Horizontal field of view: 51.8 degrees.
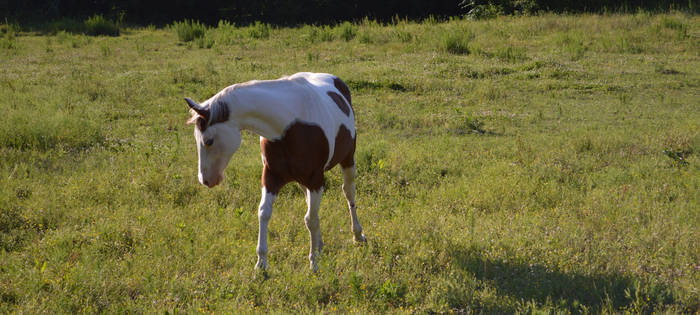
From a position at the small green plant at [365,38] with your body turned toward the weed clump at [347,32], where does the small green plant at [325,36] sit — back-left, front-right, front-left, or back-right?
front-left

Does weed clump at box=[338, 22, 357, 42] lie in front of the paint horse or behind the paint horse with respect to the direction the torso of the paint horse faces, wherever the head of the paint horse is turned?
behind

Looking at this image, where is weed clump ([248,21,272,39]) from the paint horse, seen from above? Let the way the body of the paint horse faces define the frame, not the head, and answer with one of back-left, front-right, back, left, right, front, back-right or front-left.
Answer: back-right

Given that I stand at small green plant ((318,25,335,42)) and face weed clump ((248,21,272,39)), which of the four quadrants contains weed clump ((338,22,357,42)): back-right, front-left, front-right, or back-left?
back-right

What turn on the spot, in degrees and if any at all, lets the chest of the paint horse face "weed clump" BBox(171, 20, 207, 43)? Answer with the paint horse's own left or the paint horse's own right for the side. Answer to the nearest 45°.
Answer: approximately 135° to the paint horse's own right

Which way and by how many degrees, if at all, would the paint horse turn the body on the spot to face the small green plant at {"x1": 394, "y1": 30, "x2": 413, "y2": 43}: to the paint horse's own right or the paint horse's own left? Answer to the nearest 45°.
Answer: approximately 135° to the paint horse's own right

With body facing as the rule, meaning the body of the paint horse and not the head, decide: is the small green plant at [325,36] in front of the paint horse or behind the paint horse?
behind

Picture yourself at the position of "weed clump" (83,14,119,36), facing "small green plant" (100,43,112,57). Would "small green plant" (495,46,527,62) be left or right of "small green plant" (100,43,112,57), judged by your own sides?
left

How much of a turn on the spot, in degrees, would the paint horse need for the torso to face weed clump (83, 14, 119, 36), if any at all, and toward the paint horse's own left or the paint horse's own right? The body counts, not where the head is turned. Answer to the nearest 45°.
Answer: approximately 135° to the paint horse's own right

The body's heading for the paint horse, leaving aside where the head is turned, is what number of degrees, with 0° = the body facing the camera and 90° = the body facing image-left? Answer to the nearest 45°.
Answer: approximately 45°

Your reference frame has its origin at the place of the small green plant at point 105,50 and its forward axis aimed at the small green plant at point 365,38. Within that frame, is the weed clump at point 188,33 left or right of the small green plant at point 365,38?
left

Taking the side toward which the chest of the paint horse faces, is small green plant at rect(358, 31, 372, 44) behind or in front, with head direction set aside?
behind
